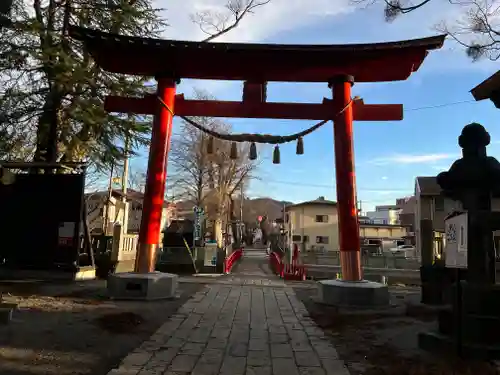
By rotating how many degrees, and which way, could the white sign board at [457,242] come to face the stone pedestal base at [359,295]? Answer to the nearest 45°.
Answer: approximately 90° to its right

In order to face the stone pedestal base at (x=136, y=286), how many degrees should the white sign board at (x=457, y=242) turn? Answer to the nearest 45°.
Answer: approximately 45° to its right

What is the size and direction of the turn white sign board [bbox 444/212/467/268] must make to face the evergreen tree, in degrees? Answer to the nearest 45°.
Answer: approximately 45° to its right

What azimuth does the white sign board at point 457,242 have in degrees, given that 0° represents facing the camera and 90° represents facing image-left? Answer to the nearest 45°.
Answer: approximately 45°
